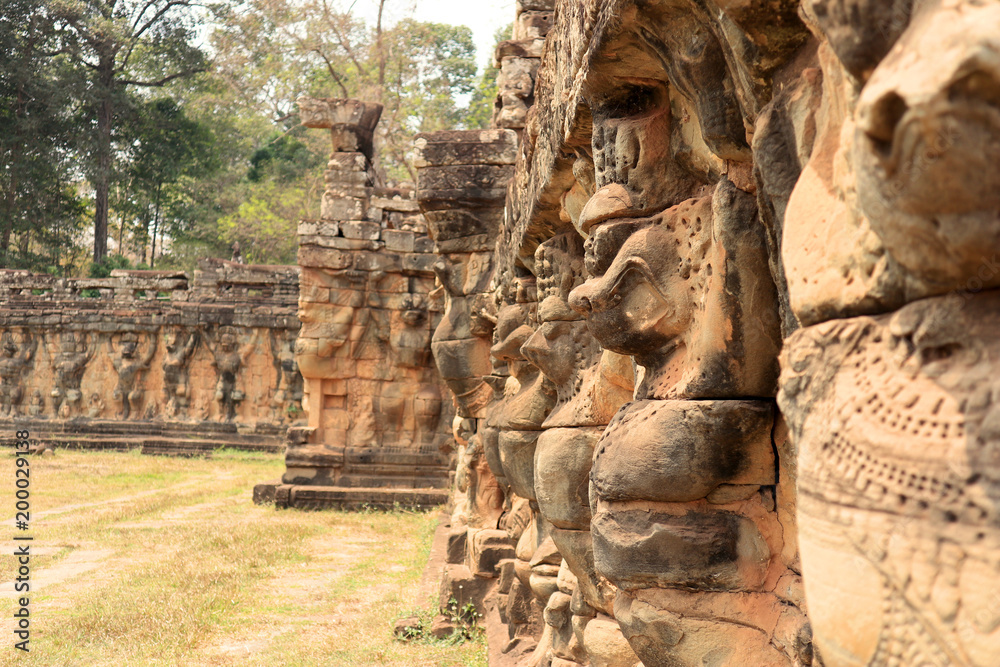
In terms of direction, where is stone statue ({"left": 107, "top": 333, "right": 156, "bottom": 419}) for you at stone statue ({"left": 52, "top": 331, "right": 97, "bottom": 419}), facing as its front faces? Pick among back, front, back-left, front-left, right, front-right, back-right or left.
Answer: front-left

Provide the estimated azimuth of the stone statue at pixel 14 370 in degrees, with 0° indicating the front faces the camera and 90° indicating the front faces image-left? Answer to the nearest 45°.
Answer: approximately 0°

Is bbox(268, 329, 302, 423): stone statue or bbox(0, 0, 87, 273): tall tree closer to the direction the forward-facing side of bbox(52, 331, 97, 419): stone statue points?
the stone statue

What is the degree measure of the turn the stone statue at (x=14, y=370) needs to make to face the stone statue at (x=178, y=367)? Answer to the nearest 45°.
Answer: approximately 45° to its left

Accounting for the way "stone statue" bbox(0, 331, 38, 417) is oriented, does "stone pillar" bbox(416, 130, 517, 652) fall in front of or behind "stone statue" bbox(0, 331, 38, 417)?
in front

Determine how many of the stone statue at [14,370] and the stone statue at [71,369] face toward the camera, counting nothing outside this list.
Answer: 2

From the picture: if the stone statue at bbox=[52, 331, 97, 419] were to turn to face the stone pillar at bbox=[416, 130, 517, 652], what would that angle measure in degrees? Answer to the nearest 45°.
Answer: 0° — it already faces it

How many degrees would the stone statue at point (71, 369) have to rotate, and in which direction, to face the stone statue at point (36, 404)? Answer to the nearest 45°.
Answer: approximately 135° to its right

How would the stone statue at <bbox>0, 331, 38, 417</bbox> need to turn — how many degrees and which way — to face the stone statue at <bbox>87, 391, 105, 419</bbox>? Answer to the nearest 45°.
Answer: approximately 45° to its left

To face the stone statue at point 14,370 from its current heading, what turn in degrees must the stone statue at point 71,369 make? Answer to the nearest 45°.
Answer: approximately 135° to its right
